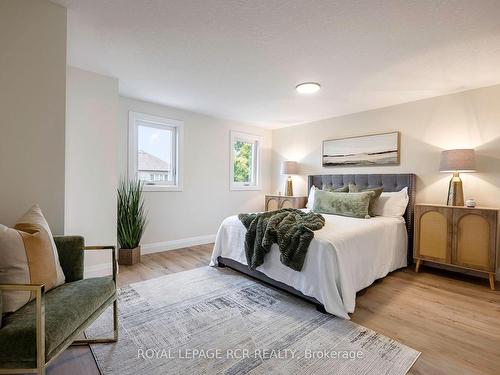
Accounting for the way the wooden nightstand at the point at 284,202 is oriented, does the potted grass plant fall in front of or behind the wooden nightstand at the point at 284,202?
in front

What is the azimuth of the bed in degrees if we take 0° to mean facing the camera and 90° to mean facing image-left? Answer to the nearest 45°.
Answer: approximately 45°

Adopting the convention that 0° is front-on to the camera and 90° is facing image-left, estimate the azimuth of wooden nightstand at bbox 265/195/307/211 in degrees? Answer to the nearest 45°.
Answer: approximately 45°

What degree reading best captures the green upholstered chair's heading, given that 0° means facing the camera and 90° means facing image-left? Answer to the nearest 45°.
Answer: approximately 315°

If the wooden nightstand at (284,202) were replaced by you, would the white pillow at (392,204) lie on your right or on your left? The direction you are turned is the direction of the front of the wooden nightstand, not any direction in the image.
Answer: on your left

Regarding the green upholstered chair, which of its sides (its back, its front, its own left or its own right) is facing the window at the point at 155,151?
left

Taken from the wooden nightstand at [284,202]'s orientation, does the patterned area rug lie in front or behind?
in front

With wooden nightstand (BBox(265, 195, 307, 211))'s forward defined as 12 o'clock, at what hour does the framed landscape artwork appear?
The framed landscape artwork is roughly at 8 o'clock from the wooden nightstand.
